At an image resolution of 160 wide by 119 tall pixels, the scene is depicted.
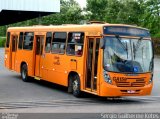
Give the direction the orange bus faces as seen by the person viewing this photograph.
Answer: facing the viewer and to the right of the viewer
